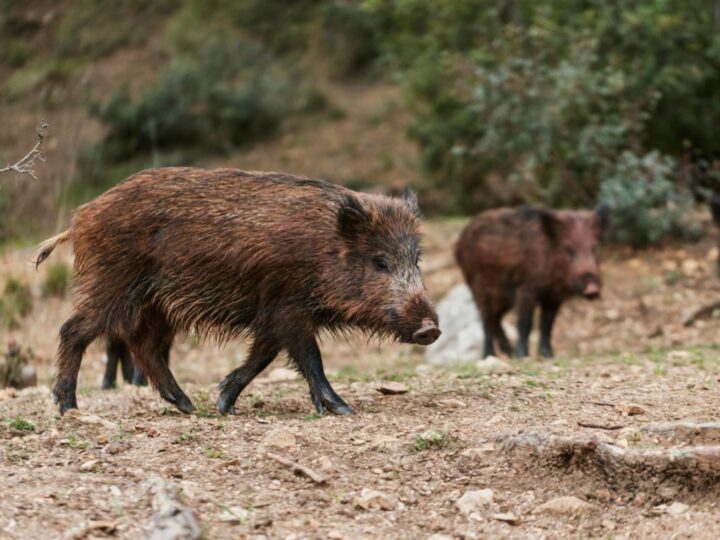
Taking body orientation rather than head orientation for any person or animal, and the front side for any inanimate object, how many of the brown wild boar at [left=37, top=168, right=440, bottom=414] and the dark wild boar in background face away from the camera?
0

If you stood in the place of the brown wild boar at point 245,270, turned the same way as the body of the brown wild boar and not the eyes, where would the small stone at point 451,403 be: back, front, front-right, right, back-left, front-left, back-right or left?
front

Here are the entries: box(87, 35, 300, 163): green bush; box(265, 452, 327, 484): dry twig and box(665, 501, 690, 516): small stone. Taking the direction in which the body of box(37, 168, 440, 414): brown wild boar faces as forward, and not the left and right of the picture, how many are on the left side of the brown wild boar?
1

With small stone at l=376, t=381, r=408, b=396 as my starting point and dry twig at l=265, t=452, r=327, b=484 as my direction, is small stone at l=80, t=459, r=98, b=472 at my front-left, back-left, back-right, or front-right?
front-right

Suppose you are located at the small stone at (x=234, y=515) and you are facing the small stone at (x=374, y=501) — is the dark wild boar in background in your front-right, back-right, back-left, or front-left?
front-left

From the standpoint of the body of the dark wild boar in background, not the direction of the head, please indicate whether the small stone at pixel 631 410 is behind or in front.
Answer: in front

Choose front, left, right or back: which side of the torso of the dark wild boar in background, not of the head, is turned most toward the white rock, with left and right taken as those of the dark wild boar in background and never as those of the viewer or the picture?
back

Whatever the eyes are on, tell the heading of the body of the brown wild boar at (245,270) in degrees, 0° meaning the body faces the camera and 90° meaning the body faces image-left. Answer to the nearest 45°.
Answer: approximately 270°

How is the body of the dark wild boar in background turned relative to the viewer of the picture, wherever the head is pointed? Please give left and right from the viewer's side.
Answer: facing the viewer and to the right of the viewer

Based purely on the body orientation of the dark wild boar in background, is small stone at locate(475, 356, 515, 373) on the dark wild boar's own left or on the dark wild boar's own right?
on the dark wild boar's own right

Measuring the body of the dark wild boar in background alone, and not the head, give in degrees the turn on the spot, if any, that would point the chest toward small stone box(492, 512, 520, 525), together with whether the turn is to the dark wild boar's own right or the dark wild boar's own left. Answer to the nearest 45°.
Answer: approximately 45° to the dark wild boar's own right

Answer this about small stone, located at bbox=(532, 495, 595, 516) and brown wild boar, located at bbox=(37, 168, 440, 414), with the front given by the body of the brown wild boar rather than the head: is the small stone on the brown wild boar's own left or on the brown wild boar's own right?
on the brown wild boar's own right

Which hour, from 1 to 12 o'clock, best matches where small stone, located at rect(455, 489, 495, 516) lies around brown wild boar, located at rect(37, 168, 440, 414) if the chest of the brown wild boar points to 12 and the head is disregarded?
The small stone is roughly at 2 o'clock from the brown wild boar.

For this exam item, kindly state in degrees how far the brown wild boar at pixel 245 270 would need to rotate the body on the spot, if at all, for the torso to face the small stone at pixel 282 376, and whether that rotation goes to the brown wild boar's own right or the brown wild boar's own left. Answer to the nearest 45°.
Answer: approximately 90° to the brown wild boar's own left

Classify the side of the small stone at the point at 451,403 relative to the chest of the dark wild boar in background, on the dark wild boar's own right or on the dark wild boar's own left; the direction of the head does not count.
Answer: on the dark wild boar's own right
